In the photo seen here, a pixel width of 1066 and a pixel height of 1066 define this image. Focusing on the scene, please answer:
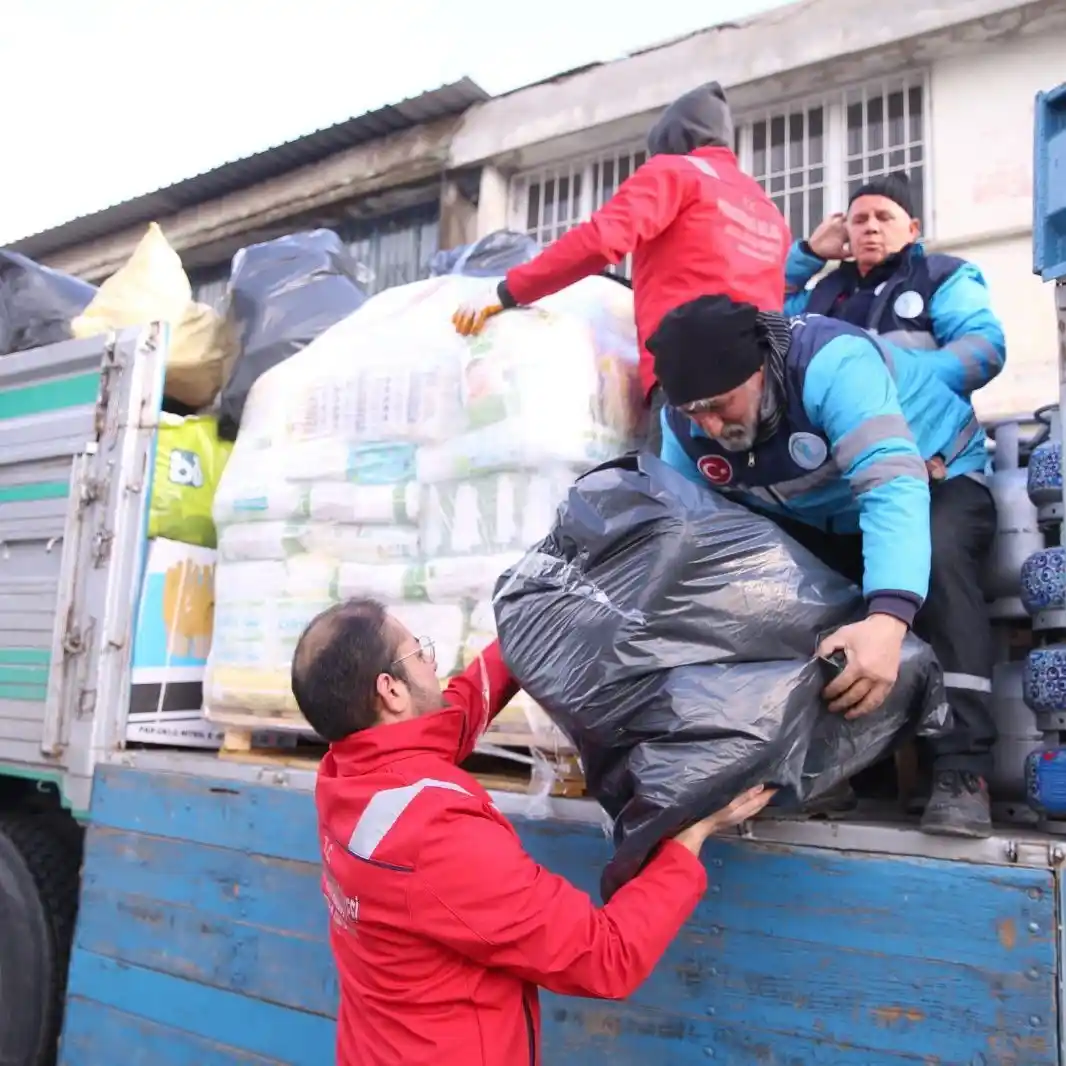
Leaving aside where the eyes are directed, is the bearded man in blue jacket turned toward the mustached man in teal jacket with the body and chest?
no

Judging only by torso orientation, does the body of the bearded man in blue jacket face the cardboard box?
no

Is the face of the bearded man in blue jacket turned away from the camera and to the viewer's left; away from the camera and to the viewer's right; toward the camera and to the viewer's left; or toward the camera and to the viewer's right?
toward the camera and to the viewer's left

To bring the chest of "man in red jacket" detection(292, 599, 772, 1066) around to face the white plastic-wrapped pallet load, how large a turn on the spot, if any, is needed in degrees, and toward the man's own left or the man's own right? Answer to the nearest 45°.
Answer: approximately 45° to the man's own left

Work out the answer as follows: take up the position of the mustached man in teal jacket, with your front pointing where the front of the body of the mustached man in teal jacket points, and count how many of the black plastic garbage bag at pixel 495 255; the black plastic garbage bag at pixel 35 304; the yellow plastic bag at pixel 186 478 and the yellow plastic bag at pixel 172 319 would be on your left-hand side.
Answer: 0

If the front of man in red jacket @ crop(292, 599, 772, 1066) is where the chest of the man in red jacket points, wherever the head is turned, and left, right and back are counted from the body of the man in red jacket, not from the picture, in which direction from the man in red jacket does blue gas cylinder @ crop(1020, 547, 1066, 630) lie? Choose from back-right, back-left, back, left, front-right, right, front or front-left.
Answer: front-right

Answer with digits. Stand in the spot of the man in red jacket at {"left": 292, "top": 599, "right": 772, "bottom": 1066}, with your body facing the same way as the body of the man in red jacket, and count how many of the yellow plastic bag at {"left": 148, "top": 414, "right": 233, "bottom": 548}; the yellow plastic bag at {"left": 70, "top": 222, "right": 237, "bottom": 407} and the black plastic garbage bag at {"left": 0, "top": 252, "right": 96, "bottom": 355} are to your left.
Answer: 3

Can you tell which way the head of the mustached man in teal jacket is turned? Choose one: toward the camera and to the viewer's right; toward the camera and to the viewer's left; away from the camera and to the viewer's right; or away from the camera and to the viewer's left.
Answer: toward the camera and to the viewer's left

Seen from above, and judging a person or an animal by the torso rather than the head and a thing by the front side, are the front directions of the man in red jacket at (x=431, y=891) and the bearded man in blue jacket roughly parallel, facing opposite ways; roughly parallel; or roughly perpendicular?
roughly parallel, facing opposite ways

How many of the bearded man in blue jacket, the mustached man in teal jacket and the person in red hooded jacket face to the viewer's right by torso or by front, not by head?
0

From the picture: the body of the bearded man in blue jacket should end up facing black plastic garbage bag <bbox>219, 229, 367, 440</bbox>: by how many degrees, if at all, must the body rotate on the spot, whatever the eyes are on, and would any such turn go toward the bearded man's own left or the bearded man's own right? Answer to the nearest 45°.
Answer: approximately 90° to the bearded man's own right

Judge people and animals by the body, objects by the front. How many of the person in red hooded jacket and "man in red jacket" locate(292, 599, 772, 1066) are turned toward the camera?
0

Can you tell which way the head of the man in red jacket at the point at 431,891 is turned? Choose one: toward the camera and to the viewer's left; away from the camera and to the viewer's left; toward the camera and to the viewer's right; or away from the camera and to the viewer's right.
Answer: away from the camera and to the viewer's right

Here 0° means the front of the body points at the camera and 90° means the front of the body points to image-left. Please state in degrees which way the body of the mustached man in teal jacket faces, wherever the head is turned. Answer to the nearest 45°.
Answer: approximately 45°

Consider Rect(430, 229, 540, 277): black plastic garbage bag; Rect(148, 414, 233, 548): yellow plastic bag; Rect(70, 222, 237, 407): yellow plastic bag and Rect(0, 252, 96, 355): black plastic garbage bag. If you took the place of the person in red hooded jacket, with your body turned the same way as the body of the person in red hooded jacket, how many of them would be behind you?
0

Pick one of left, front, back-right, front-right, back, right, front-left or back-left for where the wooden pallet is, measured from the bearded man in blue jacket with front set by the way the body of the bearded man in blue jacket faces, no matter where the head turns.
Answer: right

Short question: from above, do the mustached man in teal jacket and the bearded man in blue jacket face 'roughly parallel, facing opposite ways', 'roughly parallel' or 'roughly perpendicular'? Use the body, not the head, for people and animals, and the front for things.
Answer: roughly parallel
